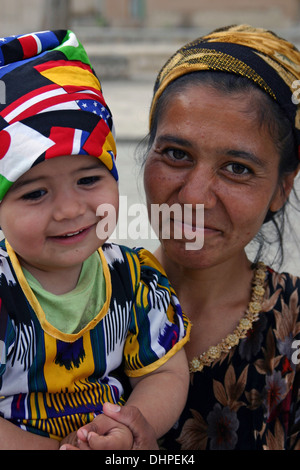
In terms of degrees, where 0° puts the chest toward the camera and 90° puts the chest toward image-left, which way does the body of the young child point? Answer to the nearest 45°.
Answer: approximately 0°
